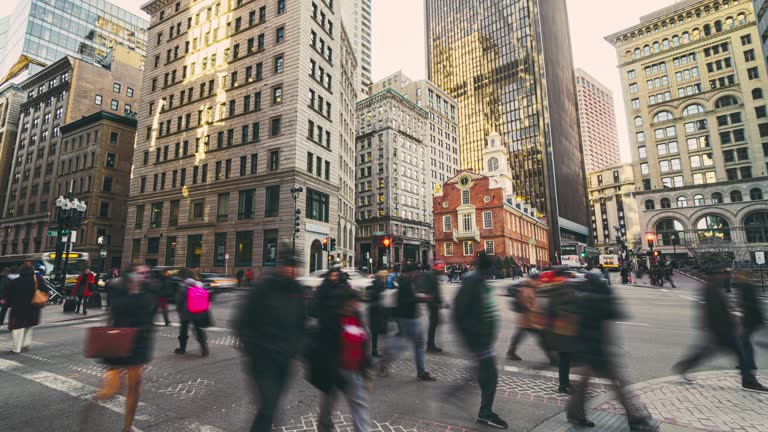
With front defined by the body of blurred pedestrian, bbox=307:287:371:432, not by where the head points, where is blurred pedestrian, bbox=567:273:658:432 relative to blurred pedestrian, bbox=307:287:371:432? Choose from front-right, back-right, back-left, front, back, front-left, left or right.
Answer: front-left

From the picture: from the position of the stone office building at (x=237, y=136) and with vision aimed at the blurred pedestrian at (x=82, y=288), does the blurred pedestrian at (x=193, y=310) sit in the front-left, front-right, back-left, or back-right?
front-left

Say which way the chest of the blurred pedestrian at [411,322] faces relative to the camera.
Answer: to the viewer's right

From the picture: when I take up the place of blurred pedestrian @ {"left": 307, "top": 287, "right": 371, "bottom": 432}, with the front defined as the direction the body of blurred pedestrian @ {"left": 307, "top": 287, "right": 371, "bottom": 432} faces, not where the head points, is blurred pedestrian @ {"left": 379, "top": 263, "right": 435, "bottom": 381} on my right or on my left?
on my left

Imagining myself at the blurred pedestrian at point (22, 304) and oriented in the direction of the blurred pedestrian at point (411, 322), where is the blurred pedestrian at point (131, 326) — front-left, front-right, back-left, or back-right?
front-right

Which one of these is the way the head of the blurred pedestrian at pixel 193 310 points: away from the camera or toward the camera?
away from the camera

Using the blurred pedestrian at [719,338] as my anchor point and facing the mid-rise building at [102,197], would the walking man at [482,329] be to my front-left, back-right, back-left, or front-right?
front-left

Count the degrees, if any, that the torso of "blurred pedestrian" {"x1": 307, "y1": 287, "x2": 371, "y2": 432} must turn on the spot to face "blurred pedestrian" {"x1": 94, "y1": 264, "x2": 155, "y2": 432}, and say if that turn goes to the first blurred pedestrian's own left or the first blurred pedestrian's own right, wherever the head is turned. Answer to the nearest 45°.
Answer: approximately 135° to the first blurred pedestrian's own right
